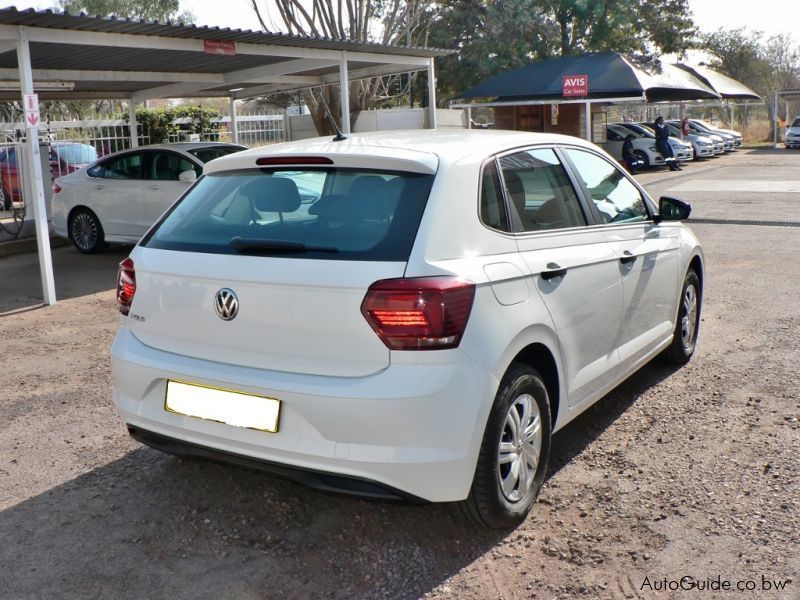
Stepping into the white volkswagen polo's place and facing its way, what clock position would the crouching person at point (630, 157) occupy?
The crouching person is roughly at 11 o'clock from the white volkswagen polo.

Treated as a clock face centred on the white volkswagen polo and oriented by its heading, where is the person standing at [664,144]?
The person standing is roughly at 11 o'clock from the white volkswagen polo.

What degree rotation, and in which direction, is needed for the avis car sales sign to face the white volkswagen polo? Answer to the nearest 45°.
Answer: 0° — it already faces it

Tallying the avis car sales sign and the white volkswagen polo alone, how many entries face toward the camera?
1

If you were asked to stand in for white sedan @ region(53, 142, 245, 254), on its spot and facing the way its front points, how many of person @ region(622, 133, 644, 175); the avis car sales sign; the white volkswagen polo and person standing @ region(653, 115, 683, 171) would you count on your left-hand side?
3

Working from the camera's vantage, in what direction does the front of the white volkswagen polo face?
facing away from the viewer and to the right of the viewer

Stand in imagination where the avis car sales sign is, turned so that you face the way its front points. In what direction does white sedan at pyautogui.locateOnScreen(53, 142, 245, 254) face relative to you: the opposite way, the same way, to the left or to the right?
to the left

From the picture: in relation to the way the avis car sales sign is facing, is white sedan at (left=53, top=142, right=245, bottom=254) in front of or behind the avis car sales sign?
in front

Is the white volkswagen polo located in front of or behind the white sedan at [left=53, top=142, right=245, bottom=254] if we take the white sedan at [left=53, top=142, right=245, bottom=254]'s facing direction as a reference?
in front

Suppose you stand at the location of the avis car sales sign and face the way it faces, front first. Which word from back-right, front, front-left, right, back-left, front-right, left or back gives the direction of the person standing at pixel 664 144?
left

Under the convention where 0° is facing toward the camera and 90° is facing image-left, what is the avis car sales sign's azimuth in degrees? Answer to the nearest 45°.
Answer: approximately 0°

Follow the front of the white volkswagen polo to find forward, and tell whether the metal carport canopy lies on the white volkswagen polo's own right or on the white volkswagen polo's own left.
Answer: on the white volkswagen polo's own left

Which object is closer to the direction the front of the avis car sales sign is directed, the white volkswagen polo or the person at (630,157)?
the white volkswagen polo
